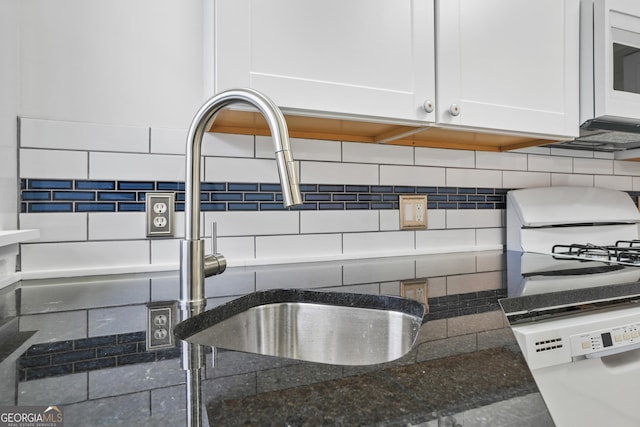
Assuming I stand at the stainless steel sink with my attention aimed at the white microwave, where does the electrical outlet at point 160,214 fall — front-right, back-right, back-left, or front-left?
back-left

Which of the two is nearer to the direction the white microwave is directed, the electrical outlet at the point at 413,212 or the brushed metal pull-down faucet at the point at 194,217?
the brushed metal pull-down faucet

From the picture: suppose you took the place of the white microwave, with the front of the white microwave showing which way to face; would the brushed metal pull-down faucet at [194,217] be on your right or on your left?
on your right

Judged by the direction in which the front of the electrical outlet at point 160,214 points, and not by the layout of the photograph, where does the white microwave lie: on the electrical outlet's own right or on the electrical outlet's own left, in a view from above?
on the electrical outlet's own left

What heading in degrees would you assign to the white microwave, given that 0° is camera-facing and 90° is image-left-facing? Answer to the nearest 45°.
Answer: approximately 315°

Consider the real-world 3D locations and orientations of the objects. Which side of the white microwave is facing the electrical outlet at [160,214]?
right
